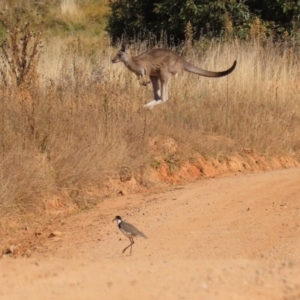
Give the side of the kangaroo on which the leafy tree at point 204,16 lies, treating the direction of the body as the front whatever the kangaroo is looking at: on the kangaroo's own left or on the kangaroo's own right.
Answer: on the kangaroo's own right

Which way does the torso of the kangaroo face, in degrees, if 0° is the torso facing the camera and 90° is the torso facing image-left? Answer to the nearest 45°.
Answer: approximately 90°
